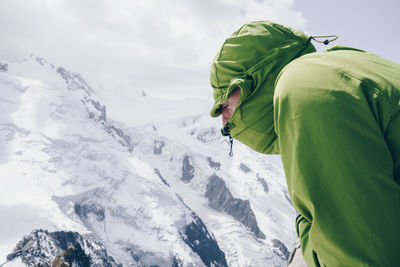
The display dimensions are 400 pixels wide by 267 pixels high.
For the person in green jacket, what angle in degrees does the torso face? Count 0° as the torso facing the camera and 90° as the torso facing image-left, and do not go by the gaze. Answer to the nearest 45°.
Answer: approximately 90°
